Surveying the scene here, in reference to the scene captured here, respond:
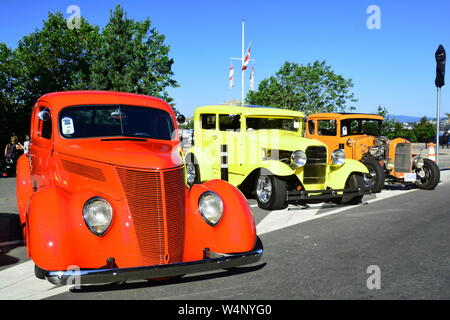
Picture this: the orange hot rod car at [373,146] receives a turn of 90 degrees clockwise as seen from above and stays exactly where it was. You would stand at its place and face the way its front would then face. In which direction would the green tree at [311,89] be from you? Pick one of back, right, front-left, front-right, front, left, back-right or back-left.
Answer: back-right

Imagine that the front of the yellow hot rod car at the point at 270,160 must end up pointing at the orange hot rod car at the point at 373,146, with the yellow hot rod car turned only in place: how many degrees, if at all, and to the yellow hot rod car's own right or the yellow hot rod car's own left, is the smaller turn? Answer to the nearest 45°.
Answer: approximately 90° to the yellow hot rod car's own left

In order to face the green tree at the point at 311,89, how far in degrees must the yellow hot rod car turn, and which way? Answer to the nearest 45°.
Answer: approximately 135° to its left

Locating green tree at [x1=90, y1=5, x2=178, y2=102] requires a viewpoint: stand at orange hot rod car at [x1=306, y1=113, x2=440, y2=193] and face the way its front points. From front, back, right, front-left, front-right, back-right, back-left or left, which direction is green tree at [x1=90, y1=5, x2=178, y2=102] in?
back

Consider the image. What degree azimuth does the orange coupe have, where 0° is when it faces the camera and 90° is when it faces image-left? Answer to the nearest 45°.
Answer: approximately 315°

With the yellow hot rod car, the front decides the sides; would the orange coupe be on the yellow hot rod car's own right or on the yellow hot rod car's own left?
on the yellow hot rod car's own right

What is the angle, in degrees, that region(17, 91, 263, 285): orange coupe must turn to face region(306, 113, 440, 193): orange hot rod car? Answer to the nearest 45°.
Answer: approximately 90° to its left

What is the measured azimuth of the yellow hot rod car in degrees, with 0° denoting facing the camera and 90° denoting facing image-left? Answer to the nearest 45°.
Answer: approximately 315°

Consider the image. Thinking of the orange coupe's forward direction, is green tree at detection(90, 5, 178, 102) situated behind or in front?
behind

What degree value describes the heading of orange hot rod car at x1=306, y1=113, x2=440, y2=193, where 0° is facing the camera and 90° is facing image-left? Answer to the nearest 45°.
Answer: approximately 315°
